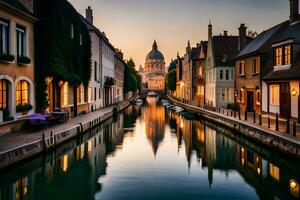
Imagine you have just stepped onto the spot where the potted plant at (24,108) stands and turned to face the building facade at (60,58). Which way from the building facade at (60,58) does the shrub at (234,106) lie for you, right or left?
right

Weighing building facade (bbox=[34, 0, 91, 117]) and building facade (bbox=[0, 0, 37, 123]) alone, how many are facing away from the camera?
0

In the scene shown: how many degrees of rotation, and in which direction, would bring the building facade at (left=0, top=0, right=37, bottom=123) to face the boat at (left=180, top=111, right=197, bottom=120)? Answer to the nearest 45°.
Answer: approximately 90° to its left

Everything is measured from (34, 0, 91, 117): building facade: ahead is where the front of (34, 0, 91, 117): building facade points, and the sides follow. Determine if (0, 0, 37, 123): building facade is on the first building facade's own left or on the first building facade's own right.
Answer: on the first building facade's own right

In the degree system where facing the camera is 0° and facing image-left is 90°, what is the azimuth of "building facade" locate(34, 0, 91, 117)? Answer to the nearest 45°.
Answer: approximately 315°

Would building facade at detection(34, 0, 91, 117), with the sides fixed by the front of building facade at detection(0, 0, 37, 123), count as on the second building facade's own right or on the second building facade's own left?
on the second building facade's own left

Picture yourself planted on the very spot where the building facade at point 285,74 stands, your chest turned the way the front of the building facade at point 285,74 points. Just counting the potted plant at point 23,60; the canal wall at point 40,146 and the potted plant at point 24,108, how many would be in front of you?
3

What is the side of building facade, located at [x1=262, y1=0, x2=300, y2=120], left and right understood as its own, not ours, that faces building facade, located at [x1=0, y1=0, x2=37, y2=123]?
front

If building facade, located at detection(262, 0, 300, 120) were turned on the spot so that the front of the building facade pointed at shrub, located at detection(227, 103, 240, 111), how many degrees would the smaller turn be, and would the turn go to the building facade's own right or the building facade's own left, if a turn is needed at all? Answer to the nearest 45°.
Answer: approximately 90° to the building facade's own right

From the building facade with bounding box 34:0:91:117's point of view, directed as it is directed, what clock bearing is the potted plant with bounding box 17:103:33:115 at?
The potted plant is roughly at 2 o'clock from the building facade.

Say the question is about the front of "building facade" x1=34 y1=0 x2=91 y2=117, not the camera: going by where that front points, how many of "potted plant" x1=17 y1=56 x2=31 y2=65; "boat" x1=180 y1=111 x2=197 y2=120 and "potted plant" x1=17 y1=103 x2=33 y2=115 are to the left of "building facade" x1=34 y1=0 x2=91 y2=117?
1

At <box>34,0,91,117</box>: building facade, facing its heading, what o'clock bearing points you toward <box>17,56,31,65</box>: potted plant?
The potted plant is roughly at 2 o'clock from the building facade.

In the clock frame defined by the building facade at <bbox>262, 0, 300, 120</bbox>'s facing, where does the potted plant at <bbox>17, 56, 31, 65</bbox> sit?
The potted plant is roughly at 12 o'clock from the building facade.

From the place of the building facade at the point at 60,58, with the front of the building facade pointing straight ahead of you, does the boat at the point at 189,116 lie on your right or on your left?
on your left
